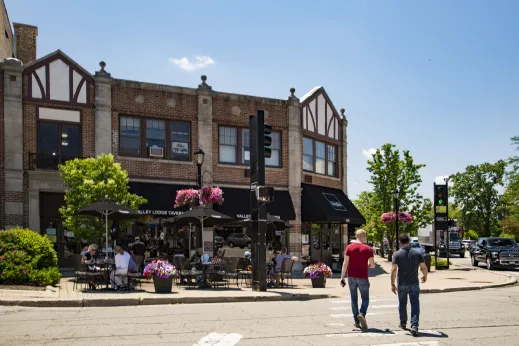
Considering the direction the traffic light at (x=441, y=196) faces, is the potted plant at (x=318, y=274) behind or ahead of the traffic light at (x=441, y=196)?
ahead

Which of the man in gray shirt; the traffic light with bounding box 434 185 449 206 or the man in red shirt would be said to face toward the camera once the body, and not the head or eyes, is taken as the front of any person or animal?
the traffic light

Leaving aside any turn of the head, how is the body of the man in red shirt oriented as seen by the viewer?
away from the camera

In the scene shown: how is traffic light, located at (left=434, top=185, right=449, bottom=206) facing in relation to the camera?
toward the camera

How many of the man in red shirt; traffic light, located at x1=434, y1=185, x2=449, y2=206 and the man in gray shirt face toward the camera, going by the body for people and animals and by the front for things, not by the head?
1

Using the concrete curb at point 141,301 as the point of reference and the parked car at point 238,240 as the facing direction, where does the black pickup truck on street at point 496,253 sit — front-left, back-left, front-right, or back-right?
front-right

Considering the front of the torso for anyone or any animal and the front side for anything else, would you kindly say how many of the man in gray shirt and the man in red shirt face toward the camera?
0

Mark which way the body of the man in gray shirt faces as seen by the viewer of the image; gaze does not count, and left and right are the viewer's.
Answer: facing away from the viewer

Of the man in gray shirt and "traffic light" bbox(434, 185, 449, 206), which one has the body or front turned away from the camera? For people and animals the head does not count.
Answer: the man in gray shirt

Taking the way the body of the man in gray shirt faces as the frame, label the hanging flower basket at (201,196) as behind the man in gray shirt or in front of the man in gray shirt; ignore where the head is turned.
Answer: in front

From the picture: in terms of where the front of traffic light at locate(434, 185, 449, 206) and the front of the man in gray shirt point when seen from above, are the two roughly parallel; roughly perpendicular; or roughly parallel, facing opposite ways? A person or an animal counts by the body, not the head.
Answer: roughly parallel, facing opposite ways

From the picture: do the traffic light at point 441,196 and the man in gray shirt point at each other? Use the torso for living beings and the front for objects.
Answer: yes
